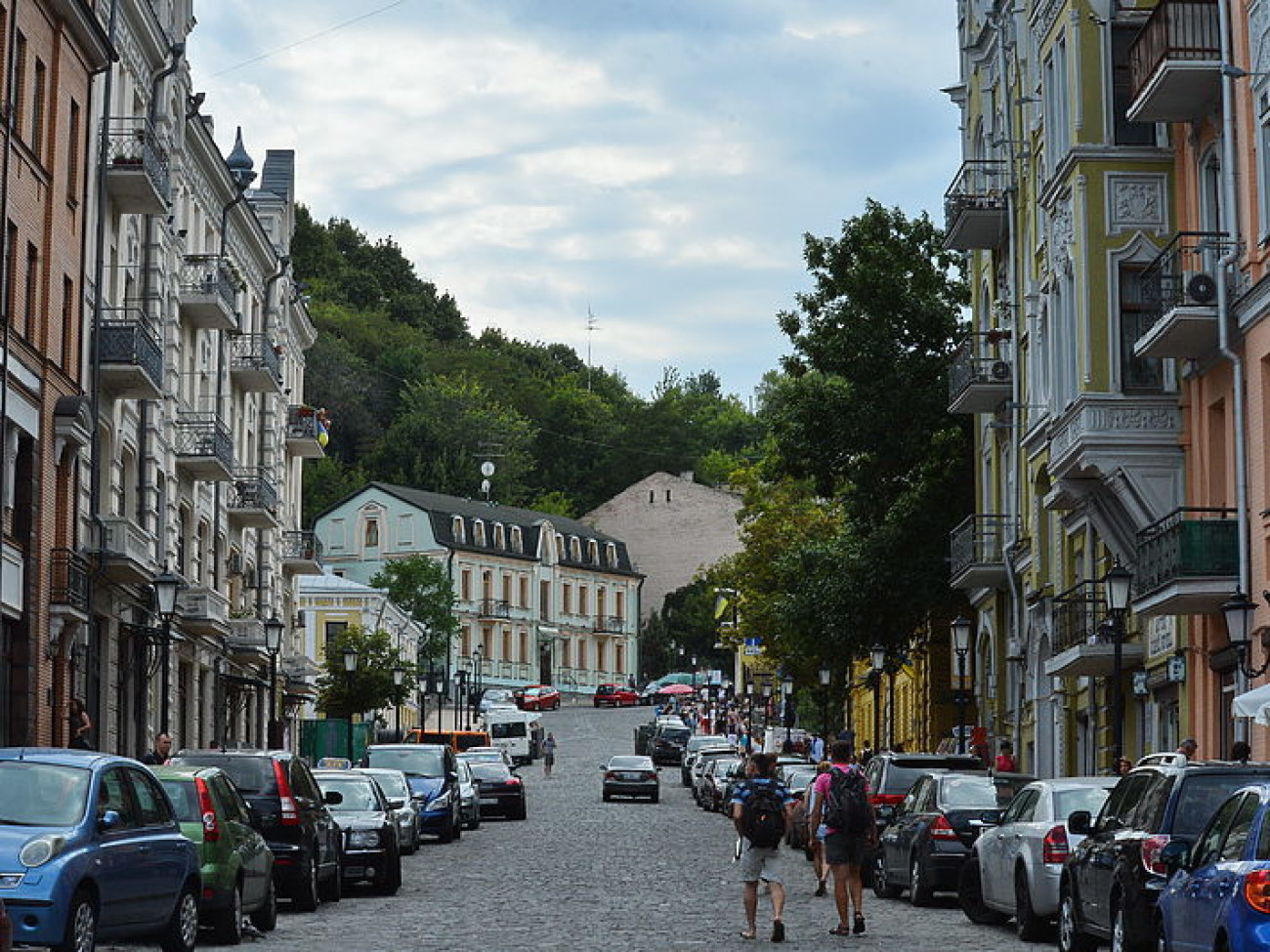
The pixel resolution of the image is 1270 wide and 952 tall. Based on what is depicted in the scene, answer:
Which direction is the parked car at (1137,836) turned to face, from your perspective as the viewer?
facing away from the viewer and to the left of the viewer

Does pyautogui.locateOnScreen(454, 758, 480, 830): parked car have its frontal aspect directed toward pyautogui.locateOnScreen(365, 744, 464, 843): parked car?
yes

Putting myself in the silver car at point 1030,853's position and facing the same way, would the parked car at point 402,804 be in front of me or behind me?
in front

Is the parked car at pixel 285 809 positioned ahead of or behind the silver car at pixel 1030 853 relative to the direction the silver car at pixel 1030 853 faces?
ahead

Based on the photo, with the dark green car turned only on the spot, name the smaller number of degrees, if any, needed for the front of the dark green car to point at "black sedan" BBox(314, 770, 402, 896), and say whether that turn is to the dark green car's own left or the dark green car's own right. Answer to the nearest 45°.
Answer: approximately 45° to the dark green car's own left

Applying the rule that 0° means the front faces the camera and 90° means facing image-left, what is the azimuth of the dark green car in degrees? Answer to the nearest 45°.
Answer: approximately 225°

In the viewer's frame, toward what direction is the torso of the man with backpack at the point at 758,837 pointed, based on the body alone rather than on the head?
away from the camera

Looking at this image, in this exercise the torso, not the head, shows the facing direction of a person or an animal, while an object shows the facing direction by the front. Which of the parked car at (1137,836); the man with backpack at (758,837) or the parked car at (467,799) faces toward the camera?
the parked car at (467,799)

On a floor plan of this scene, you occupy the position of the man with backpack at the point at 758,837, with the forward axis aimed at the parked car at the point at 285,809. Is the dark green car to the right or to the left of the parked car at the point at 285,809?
left

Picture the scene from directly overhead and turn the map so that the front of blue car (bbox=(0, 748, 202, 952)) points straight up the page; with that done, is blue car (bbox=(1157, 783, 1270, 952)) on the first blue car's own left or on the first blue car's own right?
on the first blue car's own left

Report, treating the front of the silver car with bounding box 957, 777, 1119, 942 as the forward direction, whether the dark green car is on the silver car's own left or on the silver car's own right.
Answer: on the silver car's own left

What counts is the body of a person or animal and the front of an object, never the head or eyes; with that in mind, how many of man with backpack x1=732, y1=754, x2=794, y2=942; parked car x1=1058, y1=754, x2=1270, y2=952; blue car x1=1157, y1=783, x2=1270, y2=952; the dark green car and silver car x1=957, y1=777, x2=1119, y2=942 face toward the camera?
0

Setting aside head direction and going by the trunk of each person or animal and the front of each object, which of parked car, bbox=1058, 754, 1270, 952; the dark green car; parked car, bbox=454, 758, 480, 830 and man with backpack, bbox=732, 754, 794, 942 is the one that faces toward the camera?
parked car, bbox=454, 758, 480, 830

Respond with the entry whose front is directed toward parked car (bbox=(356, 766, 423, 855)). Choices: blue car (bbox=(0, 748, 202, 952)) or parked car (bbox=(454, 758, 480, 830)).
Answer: parked car (bbox=(454, 758, 480, 830))

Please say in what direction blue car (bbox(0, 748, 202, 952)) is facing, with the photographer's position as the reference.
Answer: facing the viewer and to the left of the viewer

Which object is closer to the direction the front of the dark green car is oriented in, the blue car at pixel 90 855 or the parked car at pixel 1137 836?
the parked car

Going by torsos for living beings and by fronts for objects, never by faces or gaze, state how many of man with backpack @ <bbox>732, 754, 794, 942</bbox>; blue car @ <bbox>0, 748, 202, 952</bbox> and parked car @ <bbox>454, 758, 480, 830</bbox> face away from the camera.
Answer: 1

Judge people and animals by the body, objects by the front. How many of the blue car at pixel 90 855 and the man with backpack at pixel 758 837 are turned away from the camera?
1

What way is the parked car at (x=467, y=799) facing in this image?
toward the camera
